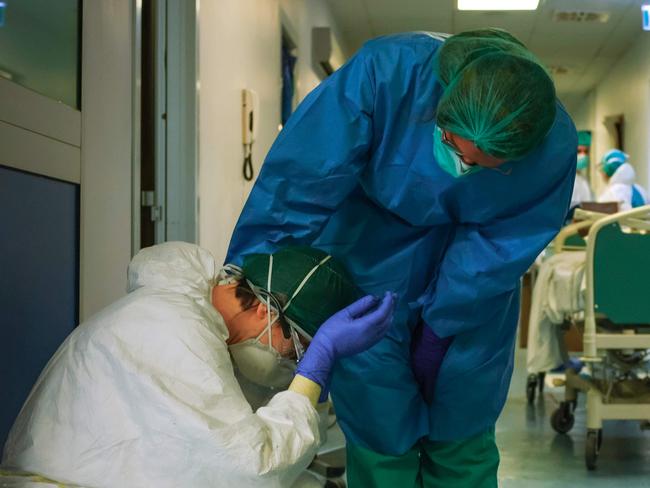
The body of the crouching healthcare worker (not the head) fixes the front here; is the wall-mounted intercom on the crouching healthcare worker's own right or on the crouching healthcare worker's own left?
on the crouching healthcare worker's own left

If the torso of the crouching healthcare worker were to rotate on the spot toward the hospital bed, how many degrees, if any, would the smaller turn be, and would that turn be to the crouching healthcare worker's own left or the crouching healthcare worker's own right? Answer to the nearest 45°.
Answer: approximately 45° to the crouching healthcare worker's own left

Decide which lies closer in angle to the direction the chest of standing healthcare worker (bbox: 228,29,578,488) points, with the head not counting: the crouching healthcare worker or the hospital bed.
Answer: the crouching healthcare worker

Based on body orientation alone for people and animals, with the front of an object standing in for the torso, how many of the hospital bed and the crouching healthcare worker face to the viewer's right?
1

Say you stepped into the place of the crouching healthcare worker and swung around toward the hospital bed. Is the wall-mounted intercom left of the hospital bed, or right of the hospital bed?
left

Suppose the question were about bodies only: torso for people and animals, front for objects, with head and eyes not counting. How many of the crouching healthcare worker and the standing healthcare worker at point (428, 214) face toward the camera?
1

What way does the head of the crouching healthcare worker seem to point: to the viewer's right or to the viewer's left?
to the viewer's right

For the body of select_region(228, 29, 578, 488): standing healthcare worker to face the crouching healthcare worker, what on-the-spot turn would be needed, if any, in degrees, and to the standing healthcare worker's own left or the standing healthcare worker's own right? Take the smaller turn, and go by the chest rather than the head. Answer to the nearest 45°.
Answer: approximately 45° to the standing healthcare worker's own right

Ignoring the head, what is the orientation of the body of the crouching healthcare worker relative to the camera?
to the viewer's right
